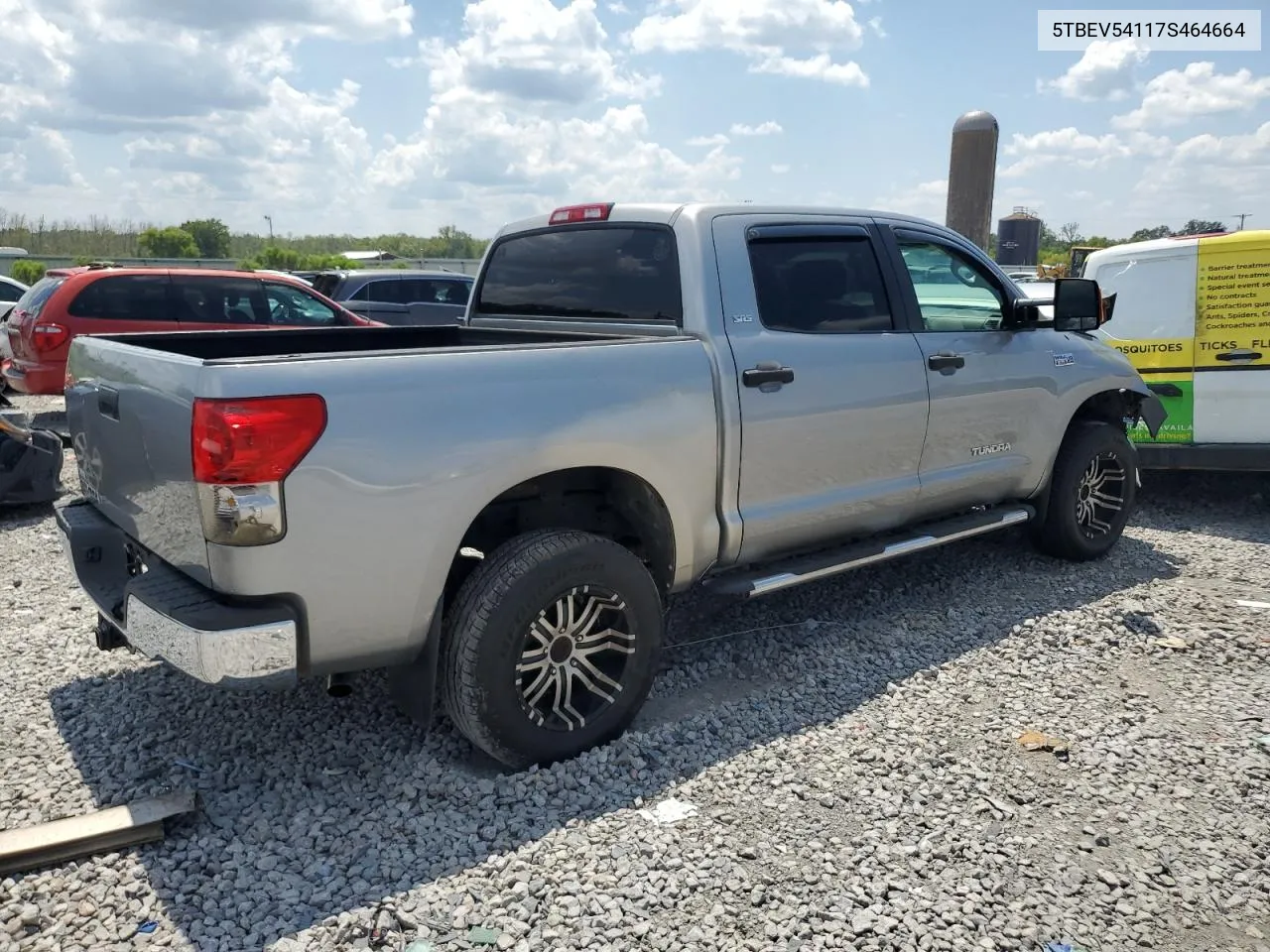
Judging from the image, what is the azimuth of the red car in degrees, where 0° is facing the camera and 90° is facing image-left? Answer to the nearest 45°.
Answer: approximately 225°

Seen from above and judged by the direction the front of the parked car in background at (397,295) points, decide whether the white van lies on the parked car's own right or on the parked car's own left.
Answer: on the parked car's own right

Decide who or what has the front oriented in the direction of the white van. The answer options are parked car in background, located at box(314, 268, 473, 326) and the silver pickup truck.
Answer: the silver pickup truck

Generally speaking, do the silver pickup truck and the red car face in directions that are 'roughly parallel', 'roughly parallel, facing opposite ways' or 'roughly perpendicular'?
roughly parallel

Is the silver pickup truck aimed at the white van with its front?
yes

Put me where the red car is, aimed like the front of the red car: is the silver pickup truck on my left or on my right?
on my right

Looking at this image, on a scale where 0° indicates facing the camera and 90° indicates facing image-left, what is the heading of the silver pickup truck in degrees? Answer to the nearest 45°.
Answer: approximately 225°

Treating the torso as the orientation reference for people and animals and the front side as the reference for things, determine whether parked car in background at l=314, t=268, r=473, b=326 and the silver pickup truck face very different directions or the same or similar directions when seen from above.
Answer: same or similar directions

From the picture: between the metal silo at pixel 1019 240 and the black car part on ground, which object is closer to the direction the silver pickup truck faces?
the metal silo

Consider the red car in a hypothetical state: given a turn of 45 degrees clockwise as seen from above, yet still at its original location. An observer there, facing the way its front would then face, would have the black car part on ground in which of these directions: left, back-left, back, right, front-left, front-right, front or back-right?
right

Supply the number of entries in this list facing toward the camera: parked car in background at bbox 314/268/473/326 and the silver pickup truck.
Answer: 0

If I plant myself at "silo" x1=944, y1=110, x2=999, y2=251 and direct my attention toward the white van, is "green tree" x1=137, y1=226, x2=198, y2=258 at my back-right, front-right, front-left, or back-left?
back-right

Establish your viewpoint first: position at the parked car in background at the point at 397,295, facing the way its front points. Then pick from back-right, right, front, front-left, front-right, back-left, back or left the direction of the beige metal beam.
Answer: back-right
